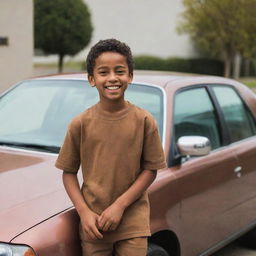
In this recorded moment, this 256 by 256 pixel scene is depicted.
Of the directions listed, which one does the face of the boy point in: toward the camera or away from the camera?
toward the camera

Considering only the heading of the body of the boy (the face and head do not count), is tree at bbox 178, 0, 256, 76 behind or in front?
behind

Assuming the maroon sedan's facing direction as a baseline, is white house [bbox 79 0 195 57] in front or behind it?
behind

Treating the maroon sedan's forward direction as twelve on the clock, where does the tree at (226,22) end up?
The tree is roughly at 5 o'clock from the maroon sedan.

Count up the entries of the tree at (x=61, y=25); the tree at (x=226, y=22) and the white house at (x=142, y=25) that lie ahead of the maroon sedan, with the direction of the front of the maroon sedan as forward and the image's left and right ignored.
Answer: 0

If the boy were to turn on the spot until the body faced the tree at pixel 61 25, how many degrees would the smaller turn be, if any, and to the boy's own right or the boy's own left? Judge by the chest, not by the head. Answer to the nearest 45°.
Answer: approximately 180°

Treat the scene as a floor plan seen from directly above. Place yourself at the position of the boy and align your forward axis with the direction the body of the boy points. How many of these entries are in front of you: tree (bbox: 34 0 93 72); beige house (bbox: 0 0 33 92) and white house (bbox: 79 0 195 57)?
0

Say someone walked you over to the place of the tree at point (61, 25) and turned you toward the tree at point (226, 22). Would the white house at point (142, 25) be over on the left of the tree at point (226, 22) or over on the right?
left

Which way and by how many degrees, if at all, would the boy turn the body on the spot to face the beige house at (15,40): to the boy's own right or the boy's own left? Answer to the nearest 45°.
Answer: approximately 180°

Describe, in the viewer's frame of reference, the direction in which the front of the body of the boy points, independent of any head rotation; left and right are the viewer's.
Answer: facing the viewer

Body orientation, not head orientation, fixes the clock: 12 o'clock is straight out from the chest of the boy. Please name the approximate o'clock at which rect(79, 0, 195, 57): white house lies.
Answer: The white house is roughly at 6 o'clock from the boy.
